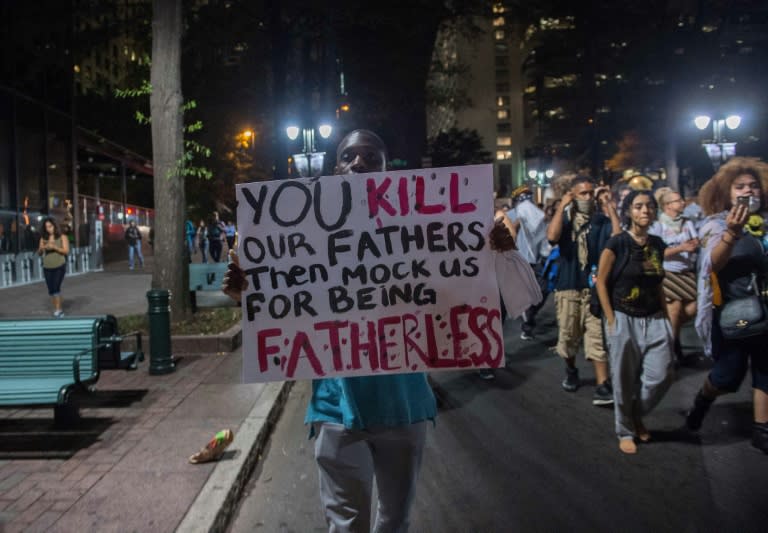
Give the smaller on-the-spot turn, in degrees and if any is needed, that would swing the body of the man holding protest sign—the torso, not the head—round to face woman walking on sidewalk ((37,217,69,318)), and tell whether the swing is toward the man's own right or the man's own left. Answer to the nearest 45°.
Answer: approximately 135° to the man's own right

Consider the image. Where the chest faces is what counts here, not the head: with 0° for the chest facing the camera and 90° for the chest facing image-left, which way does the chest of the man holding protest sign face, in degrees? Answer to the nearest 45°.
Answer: approximately 0°

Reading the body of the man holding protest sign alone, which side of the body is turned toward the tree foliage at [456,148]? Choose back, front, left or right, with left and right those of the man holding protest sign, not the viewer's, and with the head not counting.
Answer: back

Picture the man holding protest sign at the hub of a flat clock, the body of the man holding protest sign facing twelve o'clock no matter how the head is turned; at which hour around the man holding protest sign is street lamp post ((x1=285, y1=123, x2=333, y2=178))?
The street lamp post is roughly at 6 o'clock from the man holding protest sign.

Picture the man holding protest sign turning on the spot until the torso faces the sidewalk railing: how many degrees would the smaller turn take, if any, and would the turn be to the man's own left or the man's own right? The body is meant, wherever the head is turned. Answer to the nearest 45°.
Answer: approximately 135° to the man's own right

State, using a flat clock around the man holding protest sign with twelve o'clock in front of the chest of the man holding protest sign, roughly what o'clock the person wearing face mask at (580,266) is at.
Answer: The person wearing face mask is roughly at 7 o'clock from the man holding protest sign.

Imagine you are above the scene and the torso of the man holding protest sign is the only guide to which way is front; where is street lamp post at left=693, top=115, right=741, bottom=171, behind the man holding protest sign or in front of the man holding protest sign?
behind

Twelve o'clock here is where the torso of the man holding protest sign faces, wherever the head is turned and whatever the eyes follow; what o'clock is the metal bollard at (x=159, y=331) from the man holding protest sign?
The metal bollard is roughly at 5 o'clock from the man holding protest sign.

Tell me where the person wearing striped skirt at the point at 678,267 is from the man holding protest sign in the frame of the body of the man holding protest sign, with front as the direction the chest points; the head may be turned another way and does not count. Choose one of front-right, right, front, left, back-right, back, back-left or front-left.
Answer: back-left
